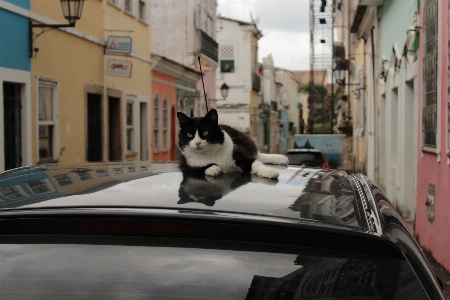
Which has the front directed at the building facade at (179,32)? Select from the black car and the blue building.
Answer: the black car

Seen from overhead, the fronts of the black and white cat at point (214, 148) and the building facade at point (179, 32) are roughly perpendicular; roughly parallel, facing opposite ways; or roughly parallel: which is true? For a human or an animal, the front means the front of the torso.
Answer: roughly perpendicular

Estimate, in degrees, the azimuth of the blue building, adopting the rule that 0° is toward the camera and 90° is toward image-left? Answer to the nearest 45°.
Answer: approximately 315°

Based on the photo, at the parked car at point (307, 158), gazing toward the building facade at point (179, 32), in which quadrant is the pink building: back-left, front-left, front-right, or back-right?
back-left

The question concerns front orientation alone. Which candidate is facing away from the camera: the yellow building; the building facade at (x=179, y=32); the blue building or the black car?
the black car

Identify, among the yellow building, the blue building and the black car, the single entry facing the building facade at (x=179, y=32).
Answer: the black car

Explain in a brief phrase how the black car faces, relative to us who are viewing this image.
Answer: facing away from the viewer

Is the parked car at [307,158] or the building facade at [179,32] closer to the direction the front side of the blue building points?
the parked car

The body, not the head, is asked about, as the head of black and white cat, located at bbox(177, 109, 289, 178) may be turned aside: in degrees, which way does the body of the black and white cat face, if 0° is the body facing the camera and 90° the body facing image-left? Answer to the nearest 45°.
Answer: approximately 45°

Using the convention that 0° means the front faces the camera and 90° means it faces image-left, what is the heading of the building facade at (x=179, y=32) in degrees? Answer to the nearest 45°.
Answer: approximately 315°
